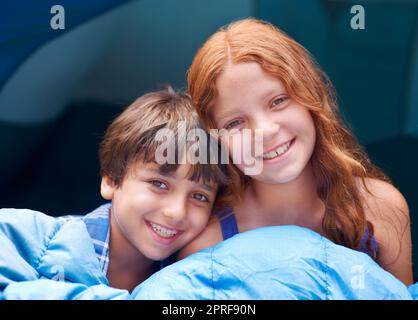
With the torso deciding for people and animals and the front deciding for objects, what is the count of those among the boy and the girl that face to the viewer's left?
0

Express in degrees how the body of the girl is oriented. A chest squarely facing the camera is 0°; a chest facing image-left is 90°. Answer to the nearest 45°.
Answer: approximately 0°

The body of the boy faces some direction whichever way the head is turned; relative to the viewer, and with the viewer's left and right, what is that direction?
facing the viewer and to the right of the viewer
